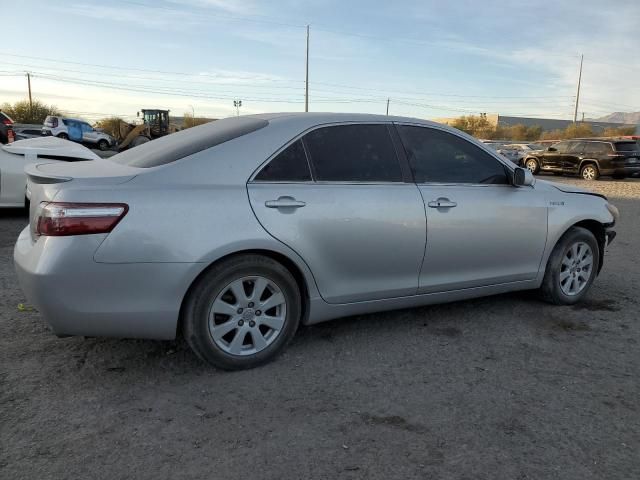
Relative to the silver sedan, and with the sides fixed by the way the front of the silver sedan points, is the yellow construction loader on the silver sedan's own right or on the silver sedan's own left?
on the silver sedan's own left

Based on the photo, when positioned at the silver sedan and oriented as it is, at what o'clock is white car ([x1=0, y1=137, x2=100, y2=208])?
The white car is roughly at 9 o'clock from the silver sedan.

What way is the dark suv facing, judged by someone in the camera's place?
facing away from the viewer and to the left of the viewer

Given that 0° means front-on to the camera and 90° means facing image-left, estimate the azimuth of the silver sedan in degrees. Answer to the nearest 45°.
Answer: approximately 225°
